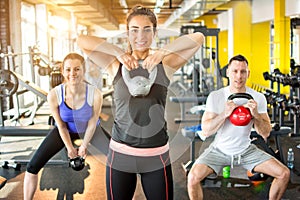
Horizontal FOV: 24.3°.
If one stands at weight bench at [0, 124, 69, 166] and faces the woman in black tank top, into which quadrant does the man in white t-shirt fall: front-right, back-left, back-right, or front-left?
front-left

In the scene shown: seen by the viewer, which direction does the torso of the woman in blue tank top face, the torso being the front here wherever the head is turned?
toward the camera

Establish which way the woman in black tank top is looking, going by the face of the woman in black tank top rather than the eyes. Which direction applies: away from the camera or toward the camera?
toward the camera

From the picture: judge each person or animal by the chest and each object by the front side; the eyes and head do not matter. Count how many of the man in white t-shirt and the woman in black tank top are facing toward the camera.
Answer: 2

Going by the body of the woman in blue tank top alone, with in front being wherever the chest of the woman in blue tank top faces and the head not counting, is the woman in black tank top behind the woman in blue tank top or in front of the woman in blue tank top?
in front

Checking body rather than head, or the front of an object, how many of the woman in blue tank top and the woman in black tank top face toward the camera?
2

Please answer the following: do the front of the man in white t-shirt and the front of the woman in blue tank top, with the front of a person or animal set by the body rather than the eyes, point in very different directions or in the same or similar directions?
same or similar directions

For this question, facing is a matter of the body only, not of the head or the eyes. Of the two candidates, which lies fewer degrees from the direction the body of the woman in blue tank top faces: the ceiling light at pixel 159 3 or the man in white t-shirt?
the man in white t-shirt

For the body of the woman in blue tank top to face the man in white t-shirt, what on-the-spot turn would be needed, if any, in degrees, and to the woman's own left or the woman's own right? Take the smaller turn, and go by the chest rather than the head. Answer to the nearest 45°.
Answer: approximately 90° to the woman's own left

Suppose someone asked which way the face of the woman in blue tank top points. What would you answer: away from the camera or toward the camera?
toward the camera
